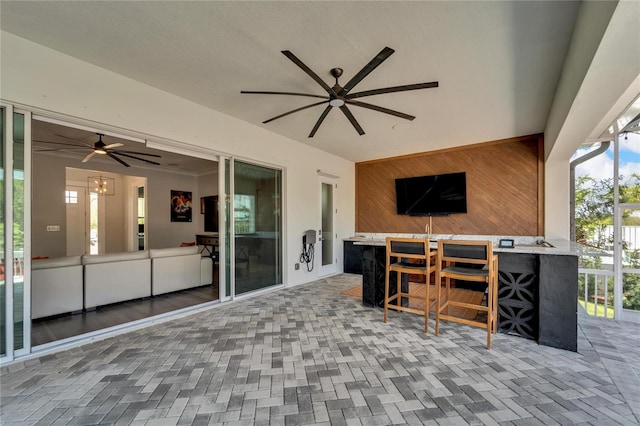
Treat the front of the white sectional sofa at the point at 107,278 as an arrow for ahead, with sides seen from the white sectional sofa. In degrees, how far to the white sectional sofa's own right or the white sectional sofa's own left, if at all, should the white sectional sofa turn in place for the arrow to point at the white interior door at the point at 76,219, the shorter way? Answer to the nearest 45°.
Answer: approximately 45° to the white sectional sofa's own right

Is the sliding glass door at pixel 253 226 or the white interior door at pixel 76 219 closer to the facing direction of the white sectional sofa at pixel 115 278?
the white interior door

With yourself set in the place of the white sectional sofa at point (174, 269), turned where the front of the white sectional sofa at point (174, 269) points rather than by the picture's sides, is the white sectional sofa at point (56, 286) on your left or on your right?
on your left

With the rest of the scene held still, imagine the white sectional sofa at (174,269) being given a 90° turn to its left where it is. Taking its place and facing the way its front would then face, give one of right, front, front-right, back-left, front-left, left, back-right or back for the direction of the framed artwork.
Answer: back-right

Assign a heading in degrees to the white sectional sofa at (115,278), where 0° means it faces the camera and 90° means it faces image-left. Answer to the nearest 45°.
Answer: approximately 135°

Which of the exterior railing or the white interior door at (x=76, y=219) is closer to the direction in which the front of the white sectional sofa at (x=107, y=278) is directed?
the white interior door

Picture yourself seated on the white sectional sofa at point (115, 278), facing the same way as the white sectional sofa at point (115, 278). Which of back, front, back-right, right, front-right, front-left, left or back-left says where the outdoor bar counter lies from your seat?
back

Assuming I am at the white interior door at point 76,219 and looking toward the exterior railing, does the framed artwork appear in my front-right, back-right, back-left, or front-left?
front-left

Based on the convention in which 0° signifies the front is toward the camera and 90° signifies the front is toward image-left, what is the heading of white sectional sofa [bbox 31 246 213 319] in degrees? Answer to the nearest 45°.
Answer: approximately 135°

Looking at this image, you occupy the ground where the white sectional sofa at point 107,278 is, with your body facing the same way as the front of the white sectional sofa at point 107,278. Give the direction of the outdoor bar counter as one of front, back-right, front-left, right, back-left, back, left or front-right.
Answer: back

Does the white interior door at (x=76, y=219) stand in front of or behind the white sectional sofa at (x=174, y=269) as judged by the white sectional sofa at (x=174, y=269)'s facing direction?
in front

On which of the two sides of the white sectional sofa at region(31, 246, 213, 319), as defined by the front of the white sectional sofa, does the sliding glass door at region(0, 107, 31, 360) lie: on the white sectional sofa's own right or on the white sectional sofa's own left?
on the white sectional sofa's own left
